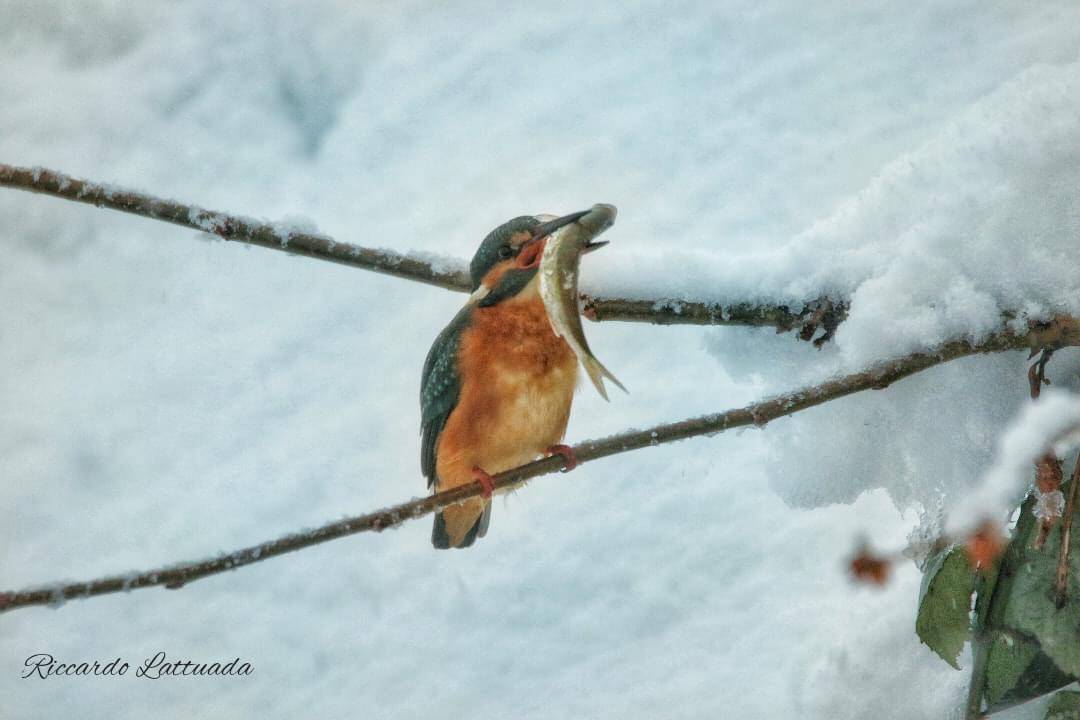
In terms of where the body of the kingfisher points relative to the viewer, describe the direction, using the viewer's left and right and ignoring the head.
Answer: facing the viewer and to the right of the viewer
